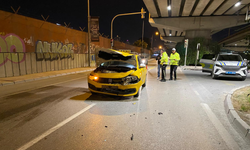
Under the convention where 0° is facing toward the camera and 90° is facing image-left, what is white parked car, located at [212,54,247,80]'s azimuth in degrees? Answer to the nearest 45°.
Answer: approximately 0°

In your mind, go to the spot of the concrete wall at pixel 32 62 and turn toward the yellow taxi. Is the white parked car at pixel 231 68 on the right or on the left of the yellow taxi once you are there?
left

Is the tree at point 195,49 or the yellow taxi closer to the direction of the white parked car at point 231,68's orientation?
the yellow taxi

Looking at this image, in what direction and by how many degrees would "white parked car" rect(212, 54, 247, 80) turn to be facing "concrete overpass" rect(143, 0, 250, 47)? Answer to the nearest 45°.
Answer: approximately 180°

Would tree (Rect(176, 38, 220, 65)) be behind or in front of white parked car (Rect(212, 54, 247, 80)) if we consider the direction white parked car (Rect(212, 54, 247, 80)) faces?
behind

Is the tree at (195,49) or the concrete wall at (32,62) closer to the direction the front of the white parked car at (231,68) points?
the concrete wall

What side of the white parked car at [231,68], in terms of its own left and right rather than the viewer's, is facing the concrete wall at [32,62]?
right
